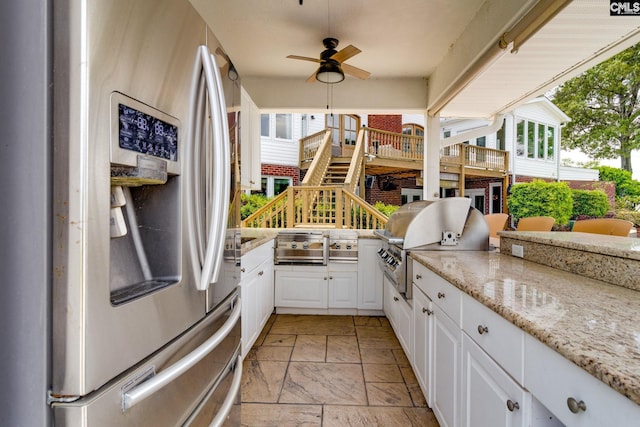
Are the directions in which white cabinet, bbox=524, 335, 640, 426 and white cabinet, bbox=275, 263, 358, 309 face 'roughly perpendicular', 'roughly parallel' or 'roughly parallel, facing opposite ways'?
roughly perpendicular

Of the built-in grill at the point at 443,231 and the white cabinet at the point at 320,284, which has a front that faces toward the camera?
the white cabinet

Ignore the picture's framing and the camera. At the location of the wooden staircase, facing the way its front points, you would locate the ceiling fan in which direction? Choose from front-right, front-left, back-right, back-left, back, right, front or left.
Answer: front

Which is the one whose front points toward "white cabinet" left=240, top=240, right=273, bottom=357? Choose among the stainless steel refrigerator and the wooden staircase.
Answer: the wooden staircase

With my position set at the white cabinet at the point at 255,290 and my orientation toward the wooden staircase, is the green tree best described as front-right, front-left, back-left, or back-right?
front-right

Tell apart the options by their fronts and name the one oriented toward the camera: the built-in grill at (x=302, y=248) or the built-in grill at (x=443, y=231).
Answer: the built-in grill at (x=302, y=248)

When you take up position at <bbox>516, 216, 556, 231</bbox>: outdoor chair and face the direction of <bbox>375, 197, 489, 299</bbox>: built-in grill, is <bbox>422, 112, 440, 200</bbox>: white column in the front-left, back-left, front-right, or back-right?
front-right

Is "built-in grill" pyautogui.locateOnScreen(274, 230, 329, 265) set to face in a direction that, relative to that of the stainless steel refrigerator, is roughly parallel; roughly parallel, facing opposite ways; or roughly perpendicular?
roughly perpendicular

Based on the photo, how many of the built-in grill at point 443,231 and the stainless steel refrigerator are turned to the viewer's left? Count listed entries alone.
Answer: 1

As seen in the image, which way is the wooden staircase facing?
toward the camera

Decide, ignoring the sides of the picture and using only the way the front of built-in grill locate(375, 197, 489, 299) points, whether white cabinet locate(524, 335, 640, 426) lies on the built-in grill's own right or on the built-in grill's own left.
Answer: on the built-in grill's own left

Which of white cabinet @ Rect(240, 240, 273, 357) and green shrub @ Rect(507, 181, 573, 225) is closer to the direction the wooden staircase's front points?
the white cabinet

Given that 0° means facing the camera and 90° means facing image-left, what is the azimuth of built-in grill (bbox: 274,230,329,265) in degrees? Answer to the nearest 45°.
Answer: approximately 0°

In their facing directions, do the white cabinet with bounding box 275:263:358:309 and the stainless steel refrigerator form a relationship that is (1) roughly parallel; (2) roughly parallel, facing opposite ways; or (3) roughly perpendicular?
roughly perpendicular

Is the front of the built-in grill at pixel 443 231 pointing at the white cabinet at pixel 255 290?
yes

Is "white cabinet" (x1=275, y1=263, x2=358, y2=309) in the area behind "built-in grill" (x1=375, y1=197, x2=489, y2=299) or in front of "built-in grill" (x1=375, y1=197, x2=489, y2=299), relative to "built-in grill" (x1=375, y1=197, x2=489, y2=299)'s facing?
in front

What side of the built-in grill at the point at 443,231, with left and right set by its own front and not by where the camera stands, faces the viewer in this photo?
left

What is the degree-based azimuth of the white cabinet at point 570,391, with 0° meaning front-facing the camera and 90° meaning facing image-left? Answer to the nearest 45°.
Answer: approximately 45°

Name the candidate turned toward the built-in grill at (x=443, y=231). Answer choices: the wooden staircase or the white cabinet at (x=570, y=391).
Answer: the wooden staircase

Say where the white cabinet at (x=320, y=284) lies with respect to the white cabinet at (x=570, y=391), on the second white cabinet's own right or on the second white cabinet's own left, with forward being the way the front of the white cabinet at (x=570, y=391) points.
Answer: on the second white cabinet's own right

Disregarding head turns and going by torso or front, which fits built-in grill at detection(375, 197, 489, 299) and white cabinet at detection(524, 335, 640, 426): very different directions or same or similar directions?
same or similar directions
